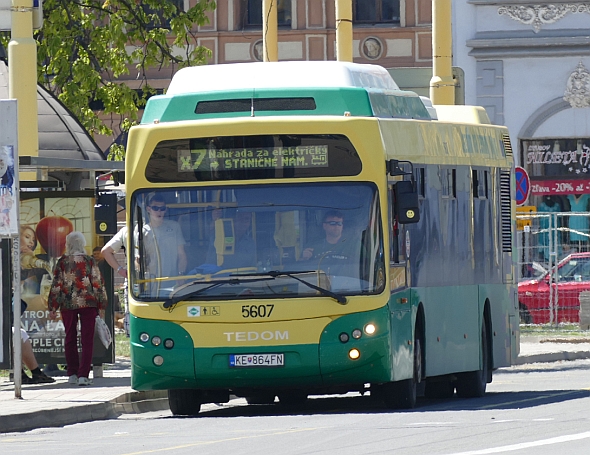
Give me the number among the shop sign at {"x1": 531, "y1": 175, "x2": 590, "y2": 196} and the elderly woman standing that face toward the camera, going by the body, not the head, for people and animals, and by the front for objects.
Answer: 1

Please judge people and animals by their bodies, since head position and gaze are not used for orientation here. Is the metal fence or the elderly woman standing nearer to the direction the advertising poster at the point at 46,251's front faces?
the elderly woman standing

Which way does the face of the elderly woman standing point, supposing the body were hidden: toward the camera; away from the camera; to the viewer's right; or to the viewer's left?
away from the camera

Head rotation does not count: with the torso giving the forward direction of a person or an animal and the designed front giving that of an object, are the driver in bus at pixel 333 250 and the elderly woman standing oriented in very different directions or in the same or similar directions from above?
very different directions

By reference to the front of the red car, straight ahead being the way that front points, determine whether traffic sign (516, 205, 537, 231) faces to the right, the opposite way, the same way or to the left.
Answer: to the left

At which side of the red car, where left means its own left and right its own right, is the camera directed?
left

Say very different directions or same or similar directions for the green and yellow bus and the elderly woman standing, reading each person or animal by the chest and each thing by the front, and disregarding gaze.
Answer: very different directions
